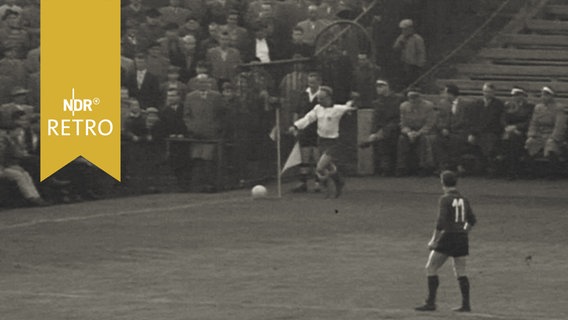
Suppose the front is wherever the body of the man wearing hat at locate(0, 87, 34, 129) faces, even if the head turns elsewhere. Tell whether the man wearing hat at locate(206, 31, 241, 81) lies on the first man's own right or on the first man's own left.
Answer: on the first man's own left

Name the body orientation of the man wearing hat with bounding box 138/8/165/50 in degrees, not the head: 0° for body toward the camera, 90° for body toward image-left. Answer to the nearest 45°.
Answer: approximately 0°

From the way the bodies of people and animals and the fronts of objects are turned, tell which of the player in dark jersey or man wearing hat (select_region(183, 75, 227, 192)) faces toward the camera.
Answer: the man wearing hat

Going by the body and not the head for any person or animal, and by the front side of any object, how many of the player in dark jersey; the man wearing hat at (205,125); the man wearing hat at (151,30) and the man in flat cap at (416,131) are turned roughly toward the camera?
3

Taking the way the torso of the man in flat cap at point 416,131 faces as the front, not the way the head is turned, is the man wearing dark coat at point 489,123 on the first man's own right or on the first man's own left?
on the first man's own left

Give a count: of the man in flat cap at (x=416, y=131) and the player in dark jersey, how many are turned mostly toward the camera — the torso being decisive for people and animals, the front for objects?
1

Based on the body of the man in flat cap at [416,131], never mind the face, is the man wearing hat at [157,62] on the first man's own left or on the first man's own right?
on the first man's own right

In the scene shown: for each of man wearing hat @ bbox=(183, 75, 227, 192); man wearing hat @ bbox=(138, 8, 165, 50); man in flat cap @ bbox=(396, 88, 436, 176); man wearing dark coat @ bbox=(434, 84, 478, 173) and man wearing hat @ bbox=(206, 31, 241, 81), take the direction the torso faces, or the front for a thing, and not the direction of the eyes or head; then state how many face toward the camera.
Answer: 5

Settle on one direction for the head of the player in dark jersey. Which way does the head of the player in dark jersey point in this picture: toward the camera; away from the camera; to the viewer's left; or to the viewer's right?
away from the camera

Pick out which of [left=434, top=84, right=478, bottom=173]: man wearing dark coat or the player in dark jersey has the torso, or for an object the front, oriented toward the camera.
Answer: the man wearing dark coat

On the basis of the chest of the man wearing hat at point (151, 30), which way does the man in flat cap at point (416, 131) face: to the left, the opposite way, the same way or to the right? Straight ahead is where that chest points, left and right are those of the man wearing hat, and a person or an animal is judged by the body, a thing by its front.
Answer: the same way

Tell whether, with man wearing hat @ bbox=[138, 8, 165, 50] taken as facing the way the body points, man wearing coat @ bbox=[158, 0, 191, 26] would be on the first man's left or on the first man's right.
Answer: on the first man's left

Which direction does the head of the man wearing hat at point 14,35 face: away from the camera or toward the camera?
toward the camera

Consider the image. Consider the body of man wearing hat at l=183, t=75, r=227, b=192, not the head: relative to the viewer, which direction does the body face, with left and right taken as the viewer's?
facing the viewer

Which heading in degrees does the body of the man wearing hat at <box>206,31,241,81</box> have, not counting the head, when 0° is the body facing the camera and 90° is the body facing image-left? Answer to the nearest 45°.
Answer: approximately 0°

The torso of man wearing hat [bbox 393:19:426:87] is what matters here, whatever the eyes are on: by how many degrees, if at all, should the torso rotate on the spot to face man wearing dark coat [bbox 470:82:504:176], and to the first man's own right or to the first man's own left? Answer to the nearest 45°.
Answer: approximately 90° to the first man's own left

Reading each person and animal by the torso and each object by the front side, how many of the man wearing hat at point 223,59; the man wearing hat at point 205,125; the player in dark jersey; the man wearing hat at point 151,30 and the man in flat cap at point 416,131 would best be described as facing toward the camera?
4

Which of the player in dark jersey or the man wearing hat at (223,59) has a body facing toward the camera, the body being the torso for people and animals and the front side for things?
the man wearing hat
